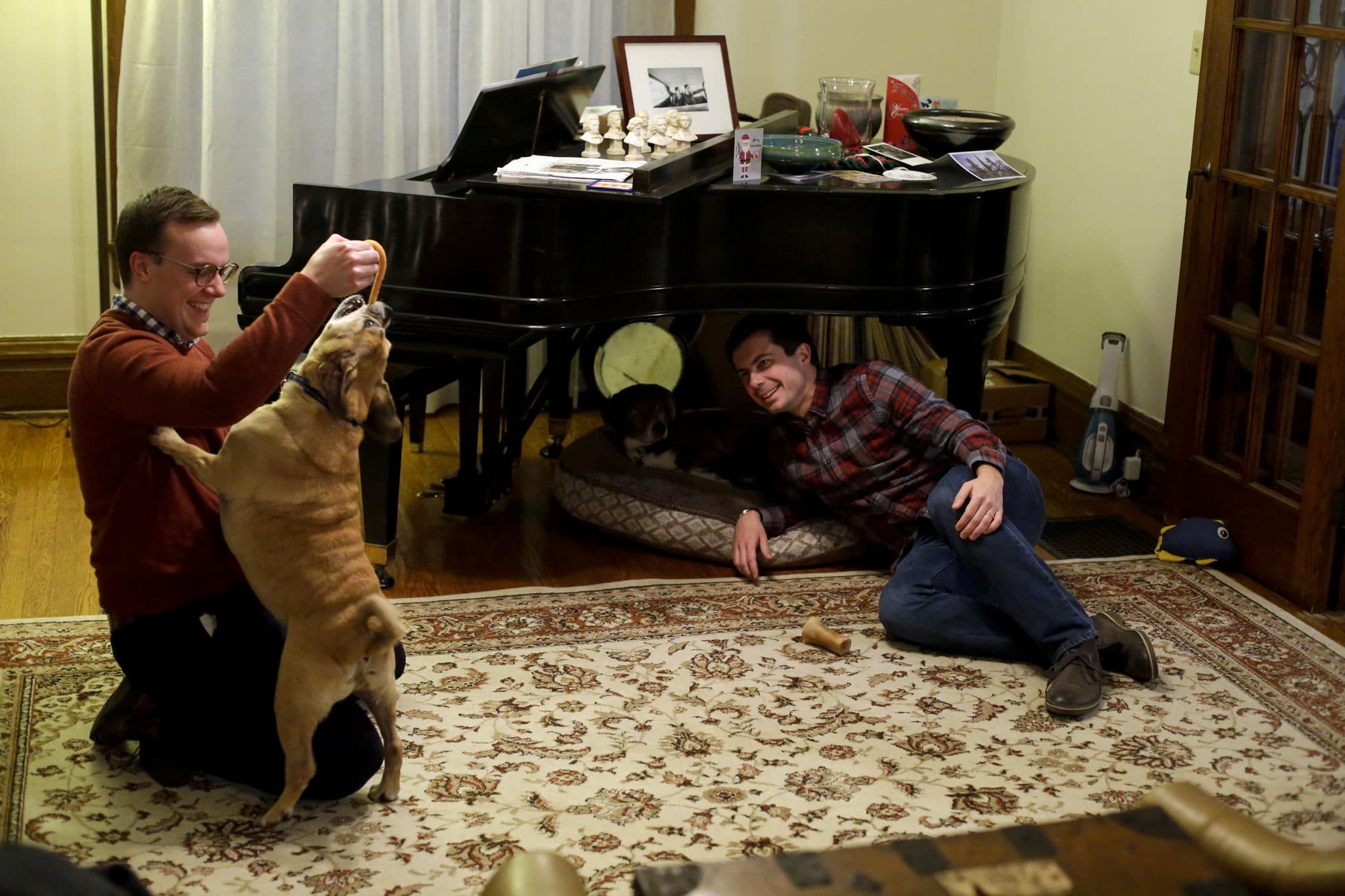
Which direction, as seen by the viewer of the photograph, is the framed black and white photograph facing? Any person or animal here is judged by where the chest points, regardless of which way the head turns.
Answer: facing the viewer

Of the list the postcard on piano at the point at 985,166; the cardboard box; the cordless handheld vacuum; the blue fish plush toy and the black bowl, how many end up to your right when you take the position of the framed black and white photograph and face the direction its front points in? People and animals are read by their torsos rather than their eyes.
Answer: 0

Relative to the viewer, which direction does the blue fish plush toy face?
to the viewer's right

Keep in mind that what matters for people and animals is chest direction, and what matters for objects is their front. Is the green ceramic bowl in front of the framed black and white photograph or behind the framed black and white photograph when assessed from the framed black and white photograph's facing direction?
in front

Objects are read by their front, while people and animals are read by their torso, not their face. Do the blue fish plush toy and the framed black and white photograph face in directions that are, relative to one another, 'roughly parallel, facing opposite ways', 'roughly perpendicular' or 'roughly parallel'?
roughly perpendicular

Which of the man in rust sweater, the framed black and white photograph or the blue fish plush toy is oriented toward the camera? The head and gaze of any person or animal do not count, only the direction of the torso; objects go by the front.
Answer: the framed black and white photograph

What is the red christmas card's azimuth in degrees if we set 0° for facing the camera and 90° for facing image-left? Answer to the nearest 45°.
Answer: approximately 0°

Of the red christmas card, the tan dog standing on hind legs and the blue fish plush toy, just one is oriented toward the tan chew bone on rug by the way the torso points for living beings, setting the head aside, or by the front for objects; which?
the red christmas card

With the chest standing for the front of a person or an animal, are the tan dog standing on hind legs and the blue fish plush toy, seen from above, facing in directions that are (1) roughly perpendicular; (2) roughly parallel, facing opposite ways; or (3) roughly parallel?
roughly parallel, facing opposite ways

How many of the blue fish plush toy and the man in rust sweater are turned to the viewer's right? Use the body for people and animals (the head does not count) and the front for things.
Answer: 2

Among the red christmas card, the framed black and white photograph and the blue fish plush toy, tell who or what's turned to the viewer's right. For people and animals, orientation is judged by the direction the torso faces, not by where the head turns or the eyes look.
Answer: the blue fish plush toy

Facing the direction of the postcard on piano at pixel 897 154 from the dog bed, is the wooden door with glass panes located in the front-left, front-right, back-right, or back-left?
front-right

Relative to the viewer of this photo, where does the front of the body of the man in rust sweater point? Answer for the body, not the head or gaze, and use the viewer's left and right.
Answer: facing to the right of the viewer

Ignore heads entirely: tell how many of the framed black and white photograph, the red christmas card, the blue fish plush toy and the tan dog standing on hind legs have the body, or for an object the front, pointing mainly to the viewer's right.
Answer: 1

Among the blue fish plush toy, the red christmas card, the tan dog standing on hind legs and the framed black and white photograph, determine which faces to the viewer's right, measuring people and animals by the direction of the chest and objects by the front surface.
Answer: the blue fish plush toy

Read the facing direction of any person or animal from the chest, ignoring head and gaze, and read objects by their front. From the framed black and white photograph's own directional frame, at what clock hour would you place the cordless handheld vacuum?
The cordless handheld vacuum is roughly at 9 o'clock from the framed black and white photograph.

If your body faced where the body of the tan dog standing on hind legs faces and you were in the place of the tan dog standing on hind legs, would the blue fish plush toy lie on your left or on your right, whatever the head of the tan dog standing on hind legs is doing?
on your right
